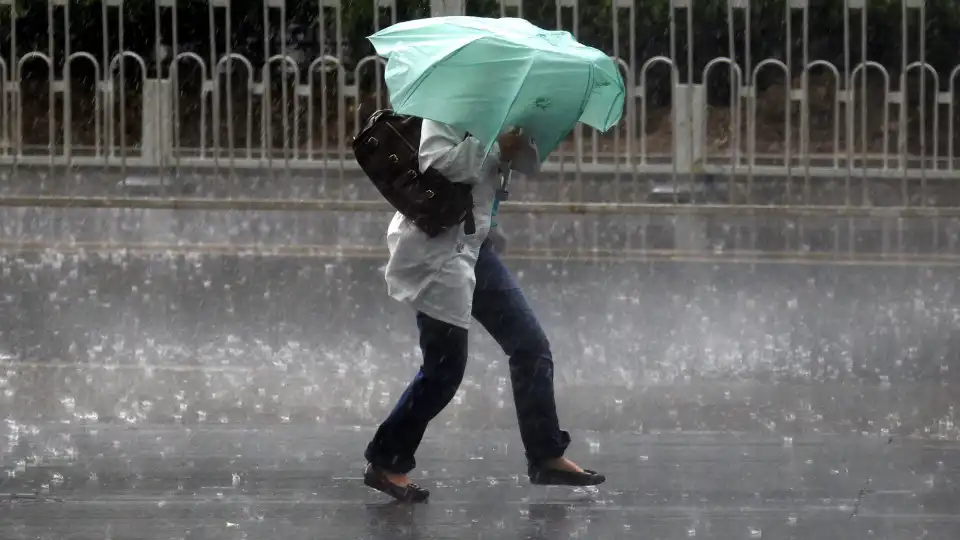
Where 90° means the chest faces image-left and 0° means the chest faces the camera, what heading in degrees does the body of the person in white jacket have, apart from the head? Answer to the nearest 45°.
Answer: approximately 270°

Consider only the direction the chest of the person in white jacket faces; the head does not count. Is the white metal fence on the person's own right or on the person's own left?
on the person's own left
